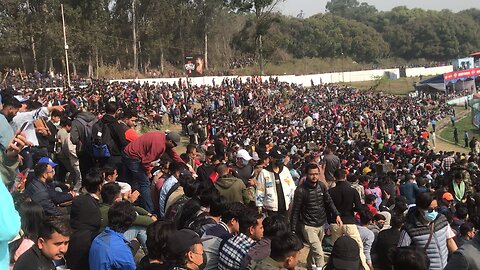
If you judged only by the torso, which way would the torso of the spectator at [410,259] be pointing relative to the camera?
away from the camera

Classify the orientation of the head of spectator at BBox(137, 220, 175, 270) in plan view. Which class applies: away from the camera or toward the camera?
away from the camera

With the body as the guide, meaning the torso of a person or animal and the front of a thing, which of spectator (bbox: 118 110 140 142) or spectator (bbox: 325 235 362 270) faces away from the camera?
spectator (bbox: 325 235 362 270)

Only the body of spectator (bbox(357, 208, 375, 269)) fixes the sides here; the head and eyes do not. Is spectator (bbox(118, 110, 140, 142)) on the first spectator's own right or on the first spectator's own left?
on the first spectator's own left
